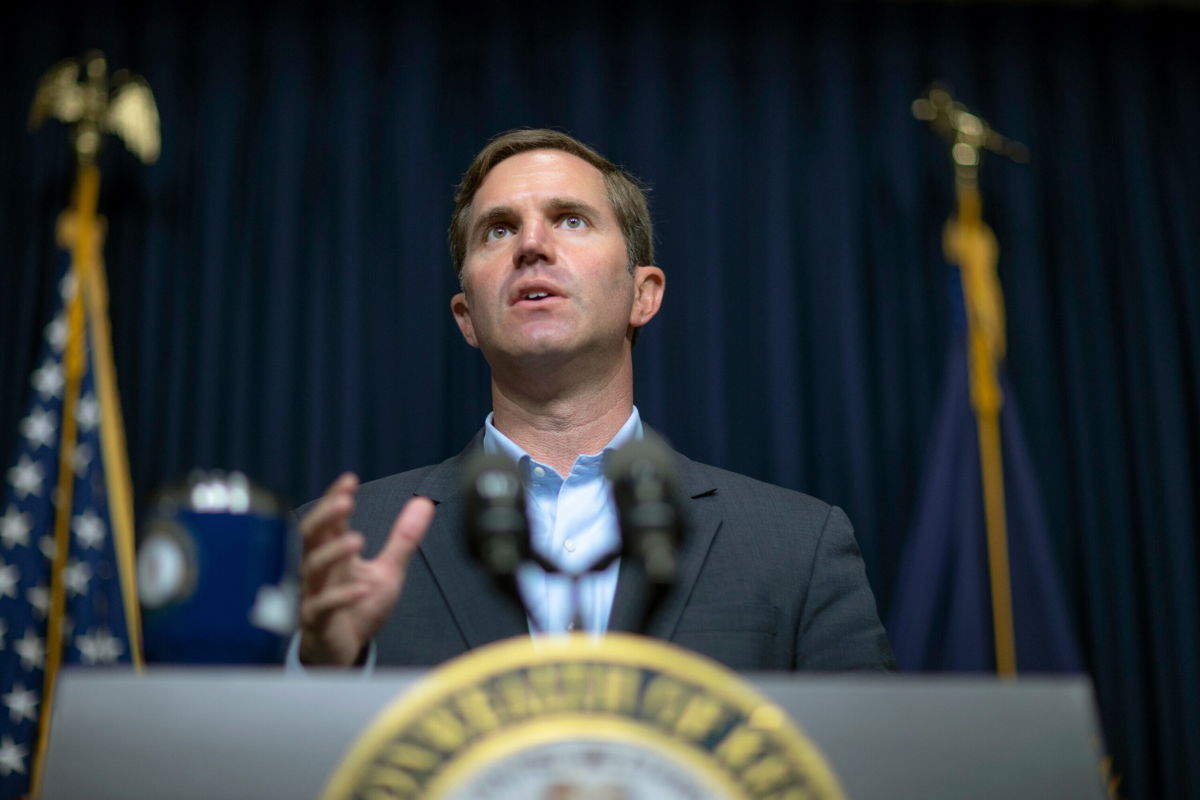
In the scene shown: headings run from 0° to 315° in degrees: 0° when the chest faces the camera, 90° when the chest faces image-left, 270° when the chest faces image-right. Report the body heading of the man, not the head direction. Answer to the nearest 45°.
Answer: approximately 0°

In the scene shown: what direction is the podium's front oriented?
toward the camera

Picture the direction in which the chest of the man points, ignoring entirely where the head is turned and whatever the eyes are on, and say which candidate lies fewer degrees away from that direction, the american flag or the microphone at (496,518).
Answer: the microphone

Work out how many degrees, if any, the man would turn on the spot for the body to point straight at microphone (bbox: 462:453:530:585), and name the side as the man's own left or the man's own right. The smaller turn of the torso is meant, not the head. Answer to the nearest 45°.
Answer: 0° — they already face it

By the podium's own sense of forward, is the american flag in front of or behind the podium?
behind

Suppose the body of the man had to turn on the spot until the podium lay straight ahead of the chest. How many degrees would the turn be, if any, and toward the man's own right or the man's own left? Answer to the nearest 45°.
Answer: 0° — they already face it

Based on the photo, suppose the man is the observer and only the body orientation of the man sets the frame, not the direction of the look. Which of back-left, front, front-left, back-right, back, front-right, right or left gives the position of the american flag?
back-right

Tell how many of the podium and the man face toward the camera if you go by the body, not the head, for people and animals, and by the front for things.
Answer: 2

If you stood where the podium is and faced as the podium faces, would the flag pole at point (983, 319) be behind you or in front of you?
behind

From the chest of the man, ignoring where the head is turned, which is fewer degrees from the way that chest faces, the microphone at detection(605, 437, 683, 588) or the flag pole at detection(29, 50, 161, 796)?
the microphone

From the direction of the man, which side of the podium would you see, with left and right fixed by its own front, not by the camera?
back

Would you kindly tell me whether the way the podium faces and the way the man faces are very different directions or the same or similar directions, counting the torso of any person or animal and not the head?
same or similar directions
